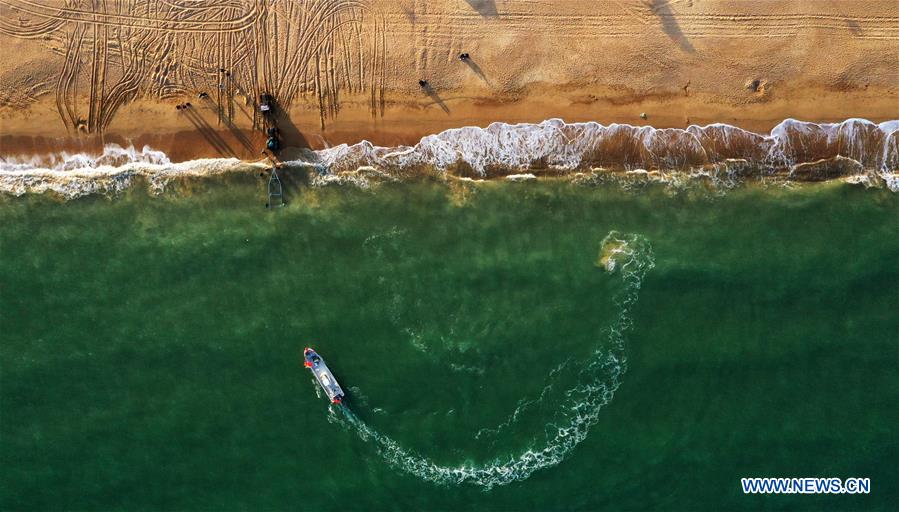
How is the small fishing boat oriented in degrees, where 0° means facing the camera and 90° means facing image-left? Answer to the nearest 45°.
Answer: approximately 135°
